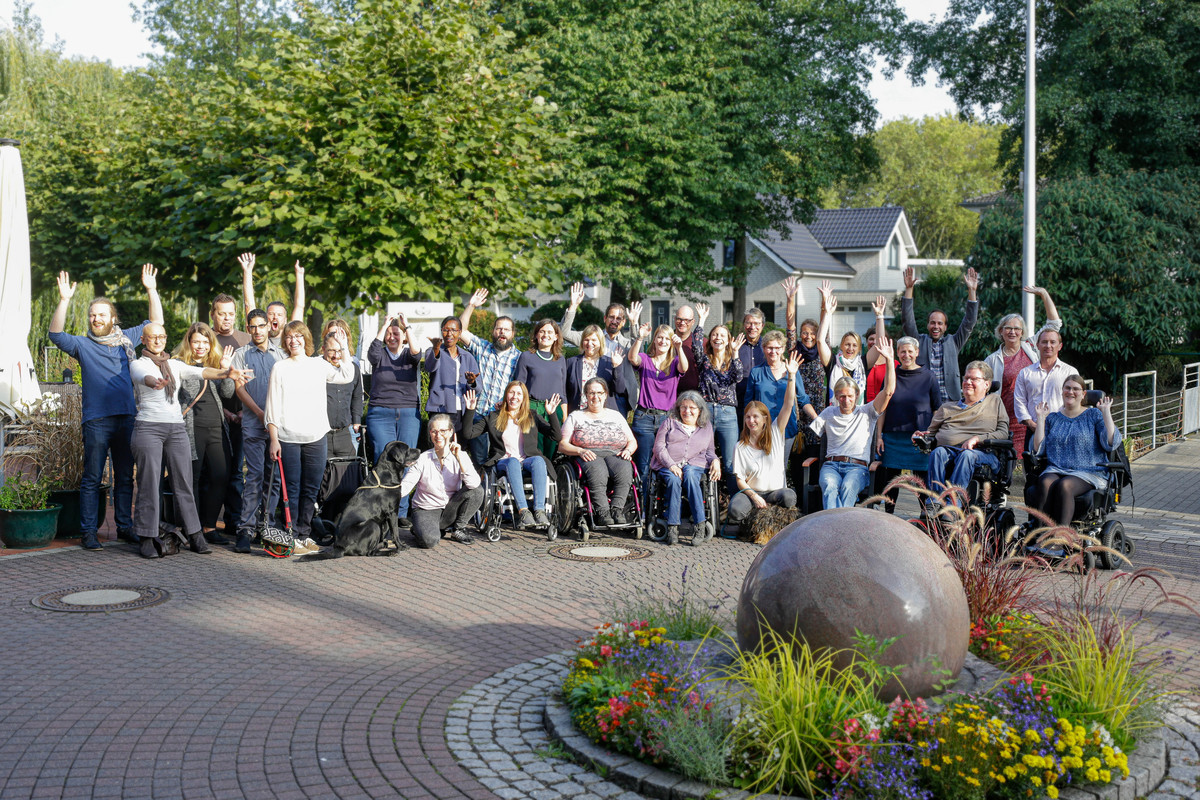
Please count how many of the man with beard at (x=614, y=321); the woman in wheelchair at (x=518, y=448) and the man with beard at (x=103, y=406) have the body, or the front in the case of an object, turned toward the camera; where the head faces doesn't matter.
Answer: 3

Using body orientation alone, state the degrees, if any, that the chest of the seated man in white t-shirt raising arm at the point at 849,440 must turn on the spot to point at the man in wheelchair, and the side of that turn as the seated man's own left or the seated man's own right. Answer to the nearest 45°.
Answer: approximately 90° to the seated man's own left

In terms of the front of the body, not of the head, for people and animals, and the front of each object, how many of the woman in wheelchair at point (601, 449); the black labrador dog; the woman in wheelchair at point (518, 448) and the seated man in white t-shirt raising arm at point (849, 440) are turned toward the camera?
3

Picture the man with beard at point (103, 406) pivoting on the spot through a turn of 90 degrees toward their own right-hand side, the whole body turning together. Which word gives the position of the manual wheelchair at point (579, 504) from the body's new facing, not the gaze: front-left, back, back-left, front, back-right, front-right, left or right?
back

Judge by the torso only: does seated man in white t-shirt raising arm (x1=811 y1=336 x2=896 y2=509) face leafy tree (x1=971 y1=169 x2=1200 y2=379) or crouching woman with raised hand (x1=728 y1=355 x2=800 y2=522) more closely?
the crouching woman with raised hand

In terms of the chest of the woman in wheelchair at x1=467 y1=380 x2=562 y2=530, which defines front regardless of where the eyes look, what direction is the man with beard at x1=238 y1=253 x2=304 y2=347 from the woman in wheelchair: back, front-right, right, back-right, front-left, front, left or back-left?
right

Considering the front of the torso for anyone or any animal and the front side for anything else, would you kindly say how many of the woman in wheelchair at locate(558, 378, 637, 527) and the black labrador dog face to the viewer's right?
1

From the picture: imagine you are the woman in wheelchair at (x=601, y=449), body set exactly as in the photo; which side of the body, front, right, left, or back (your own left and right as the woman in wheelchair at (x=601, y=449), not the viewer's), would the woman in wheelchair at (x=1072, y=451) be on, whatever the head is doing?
left

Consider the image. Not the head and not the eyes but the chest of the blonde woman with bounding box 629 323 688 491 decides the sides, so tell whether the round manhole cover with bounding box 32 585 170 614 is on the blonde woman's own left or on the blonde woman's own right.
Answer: on the blonde woman's own right

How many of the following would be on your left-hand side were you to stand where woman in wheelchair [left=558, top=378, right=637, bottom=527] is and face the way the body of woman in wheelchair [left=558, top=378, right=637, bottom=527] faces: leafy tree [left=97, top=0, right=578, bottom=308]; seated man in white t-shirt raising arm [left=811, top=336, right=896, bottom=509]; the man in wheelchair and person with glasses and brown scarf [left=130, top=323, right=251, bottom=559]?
2
